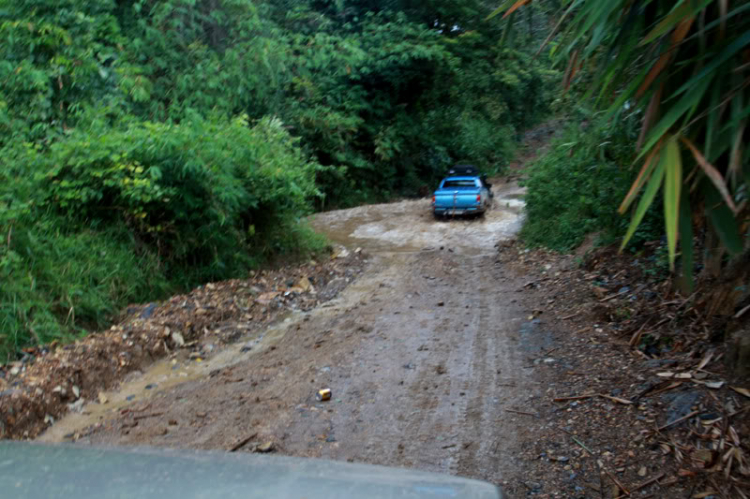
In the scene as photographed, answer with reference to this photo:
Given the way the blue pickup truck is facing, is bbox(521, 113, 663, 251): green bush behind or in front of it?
behind

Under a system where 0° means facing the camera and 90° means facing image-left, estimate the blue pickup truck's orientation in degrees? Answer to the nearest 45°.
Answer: approximately 180°

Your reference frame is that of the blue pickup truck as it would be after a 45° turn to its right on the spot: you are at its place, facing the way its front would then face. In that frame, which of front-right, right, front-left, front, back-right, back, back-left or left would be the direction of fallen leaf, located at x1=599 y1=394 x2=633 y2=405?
back-right

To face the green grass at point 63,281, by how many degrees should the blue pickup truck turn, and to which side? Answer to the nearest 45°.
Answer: approximately 180°

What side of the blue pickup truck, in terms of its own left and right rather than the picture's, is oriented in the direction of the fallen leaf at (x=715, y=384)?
back
